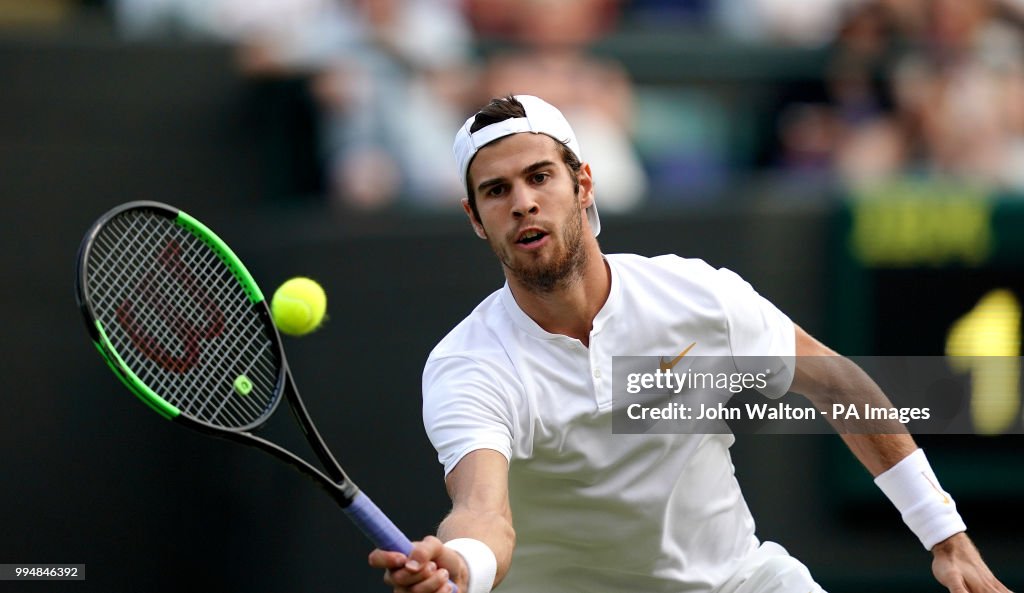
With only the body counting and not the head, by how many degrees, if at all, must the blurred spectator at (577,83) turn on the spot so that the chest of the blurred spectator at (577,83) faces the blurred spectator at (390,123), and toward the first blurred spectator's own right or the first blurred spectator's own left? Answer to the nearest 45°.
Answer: approximately 90° to the first blurred spectator's own right

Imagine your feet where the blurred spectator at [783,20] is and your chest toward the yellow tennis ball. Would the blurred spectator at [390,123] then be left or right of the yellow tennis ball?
right

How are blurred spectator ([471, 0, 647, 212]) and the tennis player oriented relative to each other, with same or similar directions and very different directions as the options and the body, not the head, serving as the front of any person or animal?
same or similar directions

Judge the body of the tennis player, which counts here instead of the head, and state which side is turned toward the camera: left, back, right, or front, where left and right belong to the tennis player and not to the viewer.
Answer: front

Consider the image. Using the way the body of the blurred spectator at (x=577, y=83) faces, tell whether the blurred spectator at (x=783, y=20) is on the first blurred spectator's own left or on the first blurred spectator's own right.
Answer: on the first blurred spectator's own left

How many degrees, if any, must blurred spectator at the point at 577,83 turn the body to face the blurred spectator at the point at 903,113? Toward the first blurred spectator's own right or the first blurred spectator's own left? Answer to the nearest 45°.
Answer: approximately 90° to the first blurred spectator's own left

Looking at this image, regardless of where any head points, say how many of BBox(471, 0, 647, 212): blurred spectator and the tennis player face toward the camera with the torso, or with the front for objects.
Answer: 2

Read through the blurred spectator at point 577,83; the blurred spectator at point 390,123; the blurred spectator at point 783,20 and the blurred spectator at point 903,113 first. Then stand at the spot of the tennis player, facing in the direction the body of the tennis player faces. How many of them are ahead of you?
0

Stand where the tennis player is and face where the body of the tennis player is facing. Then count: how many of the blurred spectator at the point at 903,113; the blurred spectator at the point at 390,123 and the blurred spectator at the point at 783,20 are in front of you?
0

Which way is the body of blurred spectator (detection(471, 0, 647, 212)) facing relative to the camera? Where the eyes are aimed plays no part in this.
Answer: toward the camera

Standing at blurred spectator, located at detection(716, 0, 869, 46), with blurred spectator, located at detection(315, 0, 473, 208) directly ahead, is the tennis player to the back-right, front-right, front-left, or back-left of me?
front-left

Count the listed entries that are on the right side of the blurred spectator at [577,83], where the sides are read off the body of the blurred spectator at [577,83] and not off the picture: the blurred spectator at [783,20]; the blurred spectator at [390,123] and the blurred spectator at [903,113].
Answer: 1

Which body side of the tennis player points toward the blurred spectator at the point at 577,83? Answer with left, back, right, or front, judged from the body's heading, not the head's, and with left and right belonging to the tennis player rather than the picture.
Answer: back
